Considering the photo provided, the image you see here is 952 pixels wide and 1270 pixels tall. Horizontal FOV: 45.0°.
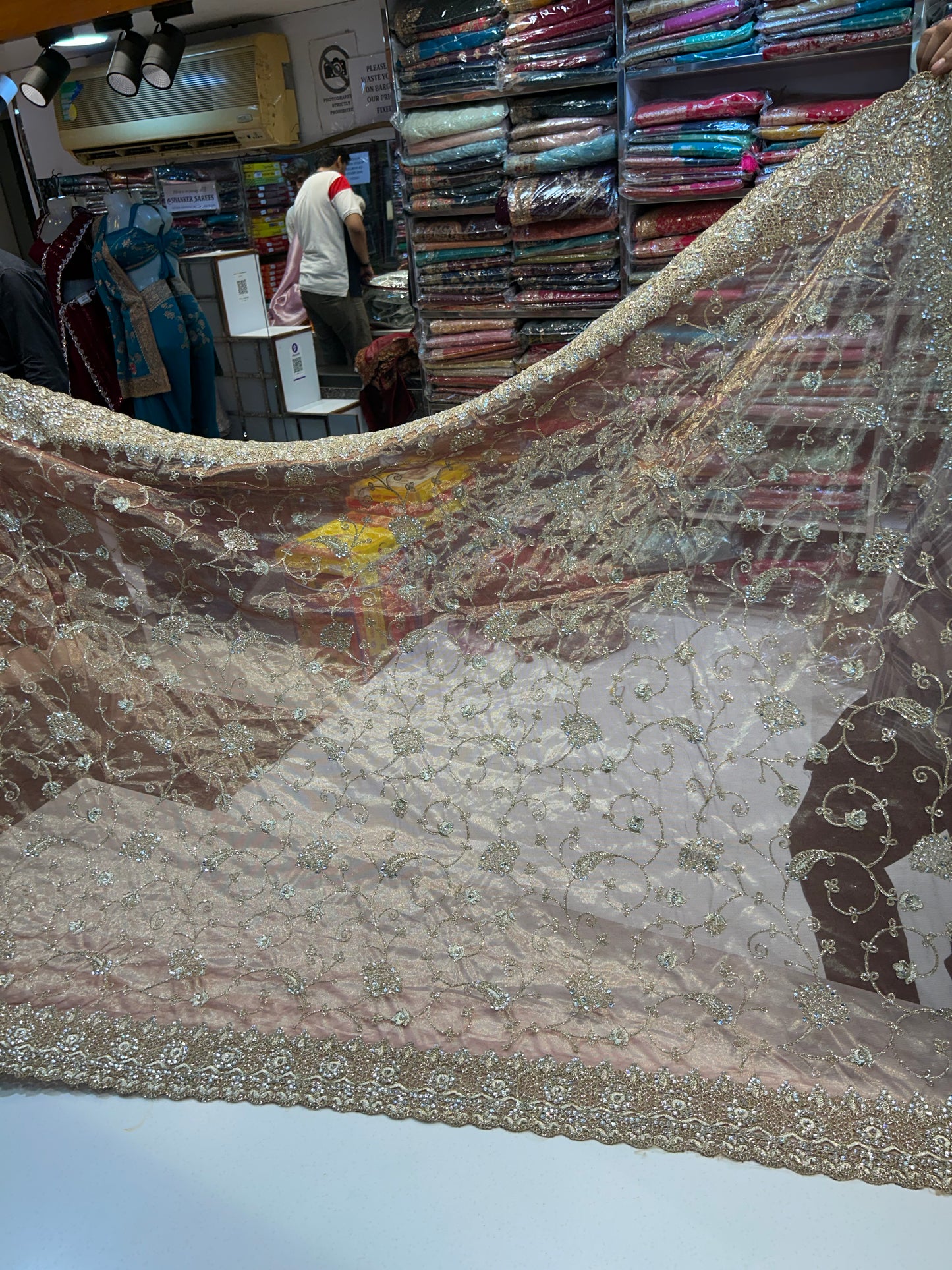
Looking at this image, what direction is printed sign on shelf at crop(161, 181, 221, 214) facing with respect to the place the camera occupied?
facing the viewer

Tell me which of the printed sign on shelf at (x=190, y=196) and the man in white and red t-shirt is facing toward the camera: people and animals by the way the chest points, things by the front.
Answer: the printed sign on shelf

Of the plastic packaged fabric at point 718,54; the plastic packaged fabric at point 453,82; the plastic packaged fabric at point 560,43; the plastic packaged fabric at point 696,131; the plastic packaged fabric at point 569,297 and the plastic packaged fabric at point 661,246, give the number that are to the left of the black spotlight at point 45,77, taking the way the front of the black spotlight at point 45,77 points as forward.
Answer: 6

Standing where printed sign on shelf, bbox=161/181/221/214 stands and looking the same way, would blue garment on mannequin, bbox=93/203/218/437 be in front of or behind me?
in front

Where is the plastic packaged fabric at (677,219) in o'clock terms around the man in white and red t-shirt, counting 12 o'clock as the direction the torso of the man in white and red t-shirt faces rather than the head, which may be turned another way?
The plastic packaged fabric is roughly at 3 o'clock from the man in white and red t-shirt.

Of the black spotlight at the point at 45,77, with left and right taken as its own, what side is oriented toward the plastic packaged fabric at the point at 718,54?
left

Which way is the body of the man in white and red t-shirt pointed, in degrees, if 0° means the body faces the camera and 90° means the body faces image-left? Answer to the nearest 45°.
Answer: approximately 225°

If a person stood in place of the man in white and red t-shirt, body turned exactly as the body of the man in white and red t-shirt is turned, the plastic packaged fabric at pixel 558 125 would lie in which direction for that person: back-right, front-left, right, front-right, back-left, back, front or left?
right

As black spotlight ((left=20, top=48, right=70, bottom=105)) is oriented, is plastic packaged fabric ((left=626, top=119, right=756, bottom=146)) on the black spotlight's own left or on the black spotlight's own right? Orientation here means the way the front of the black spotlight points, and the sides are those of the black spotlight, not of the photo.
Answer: on the black spotlight's own left

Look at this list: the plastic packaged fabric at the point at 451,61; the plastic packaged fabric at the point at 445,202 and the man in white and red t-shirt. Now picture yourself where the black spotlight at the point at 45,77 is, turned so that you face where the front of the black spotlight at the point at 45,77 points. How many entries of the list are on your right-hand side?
0

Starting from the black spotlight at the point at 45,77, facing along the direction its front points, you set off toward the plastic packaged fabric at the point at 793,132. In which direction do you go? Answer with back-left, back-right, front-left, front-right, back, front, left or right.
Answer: left

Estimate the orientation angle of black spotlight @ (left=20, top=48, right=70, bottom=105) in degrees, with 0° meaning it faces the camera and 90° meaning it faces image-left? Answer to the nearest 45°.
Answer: approximately 45°

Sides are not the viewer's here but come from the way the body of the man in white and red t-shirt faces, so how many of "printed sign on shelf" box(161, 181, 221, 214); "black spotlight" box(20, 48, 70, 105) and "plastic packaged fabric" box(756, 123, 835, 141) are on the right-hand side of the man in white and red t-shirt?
1

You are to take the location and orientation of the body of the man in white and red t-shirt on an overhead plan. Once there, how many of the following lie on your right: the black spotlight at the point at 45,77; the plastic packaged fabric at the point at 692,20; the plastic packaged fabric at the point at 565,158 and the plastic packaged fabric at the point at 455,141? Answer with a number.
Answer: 3

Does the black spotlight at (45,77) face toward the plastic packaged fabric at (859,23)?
no
